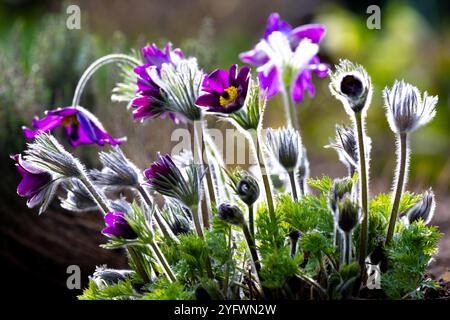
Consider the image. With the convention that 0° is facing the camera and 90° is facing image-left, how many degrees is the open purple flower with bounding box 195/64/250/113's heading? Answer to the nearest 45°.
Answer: approximately 45°
